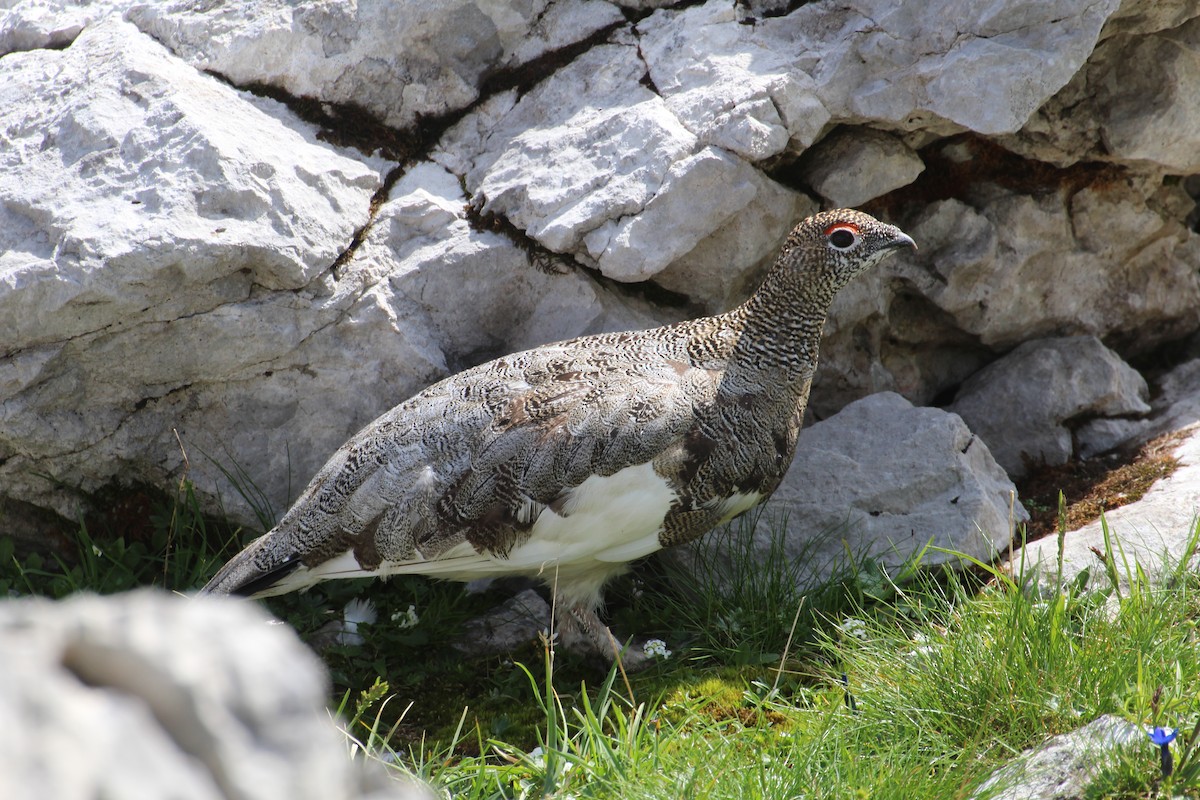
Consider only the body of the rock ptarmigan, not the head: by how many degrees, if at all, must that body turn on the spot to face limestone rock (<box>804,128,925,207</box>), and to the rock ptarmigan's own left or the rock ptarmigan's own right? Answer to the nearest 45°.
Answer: approximately 45° to the rock ptarmigan's own left

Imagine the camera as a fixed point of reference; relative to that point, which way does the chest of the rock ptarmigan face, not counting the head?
to the viewer's right

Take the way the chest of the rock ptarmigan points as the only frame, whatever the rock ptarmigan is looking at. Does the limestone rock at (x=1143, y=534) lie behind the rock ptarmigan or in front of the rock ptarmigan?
in front

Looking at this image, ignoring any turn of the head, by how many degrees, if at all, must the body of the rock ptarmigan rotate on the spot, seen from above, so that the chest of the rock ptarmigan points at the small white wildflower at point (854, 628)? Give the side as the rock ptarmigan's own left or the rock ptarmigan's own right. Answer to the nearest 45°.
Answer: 0° — it already faces it

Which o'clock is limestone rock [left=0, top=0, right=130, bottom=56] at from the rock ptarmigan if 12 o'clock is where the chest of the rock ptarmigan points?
The limestone rock is roughly at 7 o'clock from the rock ptarmigan.

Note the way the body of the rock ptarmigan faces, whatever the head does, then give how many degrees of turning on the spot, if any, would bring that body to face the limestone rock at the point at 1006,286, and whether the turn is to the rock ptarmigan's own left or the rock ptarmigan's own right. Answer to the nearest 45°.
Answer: approximately 45° to the rock ptarmigan's own left

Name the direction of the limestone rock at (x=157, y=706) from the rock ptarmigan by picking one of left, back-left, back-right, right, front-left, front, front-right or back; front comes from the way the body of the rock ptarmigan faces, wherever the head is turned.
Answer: right
